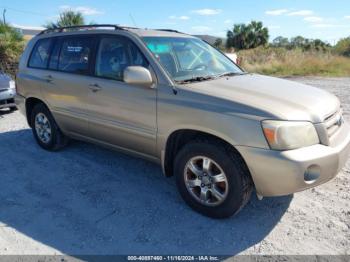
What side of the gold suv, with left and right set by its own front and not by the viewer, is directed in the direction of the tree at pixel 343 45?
left

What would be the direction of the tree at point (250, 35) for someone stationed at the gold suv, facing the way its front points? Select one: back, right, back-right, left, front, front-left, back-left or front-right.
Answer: back-left

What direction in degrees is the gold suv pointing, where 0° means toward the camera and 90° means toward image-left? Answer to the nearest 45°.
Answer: approximately 315°

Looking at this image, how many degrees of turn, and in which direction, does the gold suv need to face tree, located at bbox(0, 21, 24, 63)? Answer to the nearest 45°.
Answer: approximately 180°
